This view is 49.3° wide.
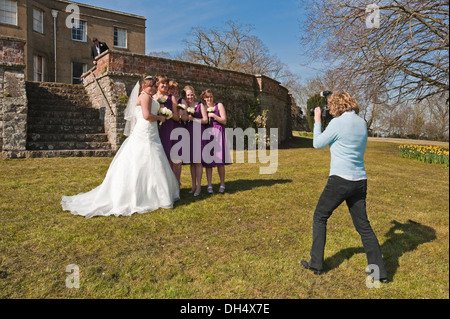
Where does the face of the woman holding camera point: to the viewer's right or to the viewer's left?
to the viewer's left

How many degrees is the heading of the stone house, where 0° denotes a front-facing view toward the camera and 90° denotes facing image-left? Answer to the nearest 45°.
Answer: approximately 315°

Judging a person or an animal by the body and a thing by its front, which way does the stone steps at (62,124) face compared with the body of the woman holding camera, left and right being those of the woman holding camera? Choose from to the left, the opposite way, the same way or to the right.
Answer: the opposite way

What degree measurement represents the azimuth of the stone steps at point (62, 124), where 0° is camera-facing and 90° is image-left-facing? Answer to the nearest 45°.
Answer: approximately 0°

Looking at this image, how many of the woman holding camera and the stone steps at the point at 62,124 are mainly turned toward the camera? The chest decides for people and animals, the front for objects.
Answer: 1

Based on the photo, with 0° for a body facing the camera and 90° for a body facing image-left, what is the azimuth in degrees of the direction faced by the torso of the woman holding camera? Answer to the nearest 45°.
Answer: approximately 135°
